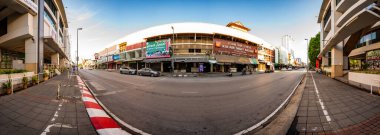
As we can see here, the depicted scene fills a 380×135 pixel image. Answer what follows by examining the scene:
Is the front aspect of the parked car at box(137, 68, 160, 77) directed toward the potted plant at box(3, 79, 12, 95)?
no

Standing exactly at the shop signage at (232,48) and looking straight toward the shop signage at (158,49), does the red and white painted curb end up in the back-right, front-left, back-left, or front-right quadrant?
front-left

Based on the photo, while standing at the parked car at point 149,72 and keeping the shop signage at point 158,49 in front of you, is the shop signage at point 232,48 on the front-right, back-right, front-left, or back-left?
front-right

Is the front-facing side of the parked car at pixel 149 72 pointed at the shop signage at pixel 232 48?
no

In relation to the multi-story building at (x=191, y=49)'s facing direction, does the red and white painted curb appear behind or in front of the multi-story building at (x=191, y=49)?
in front

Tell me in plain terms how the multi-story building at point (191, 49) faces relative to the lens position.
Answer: facing the viewer

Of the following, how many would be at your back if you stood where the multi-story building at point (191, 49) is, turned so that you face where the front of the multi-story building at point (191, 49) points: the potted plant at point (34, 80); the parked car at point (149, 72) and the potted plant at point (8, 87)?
0

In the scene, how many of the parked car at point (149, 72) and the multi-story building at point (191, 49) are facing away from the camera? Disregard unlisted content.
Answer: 0

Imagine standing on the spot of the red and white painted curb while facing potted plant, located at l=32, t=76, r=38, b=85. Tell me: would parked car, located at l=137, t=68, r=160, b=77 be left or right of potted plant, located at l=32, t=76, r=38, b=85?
right
